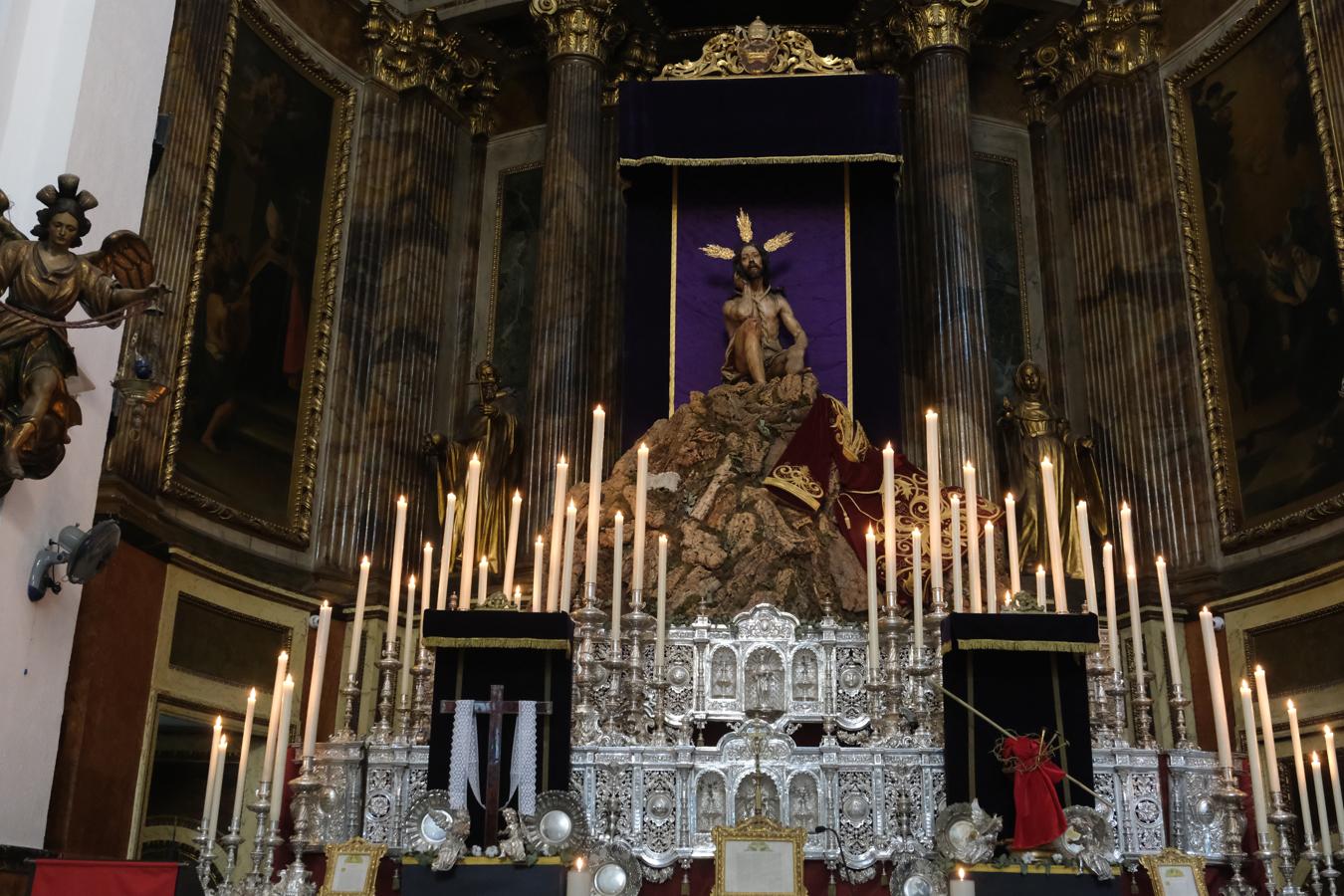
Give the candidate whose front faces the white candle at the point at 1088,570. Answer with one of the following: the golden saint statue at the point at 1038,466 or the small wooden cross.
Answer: the golden saint statue

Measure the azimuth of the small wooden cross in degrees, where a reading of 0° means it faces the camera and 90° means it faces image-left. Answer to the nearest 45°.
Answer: approximately 0°

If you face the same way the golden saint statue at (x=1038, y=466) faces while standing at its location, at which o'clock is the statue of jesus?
The statue of jesus is roughly at 2 o'clock from the golden saint statue.

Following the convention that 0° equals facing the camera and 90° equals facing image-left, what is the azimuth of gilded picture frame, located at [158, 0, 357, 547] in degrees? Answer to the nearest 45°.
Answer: approximately 315°

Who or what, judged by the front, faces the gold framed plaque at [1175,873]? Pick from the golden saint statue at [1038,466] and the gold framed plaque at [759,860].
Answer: the golden saint statue

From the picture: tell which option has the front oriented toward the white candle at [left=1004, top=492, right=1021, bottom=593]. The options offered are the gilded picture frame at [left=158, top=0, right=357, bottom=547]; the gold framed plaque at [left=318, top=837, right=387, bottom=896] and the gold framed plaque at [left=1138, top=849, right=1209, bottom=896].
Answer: the gilded picture frame

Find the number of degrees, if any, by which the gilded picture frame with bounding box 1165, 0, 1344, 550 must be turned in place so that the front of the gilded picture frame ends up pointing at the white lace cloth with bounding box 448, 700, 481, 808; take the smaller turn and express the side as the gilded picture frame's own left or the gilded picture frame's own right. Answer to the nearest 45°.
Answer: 0° — it already faces it

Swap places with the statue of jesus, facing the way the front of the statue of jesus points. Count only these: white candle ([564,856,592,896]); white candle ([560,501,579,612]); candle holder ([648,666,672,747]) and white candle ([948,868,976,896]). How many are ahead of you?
4

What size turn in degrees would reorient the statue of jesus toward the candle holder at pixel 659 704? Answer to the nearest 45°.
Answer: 0° — it already faces it
